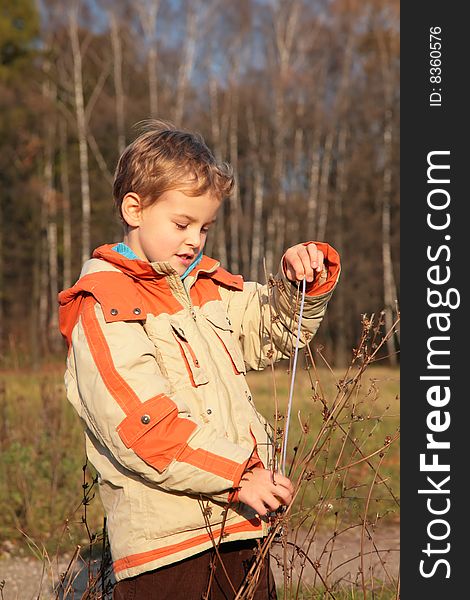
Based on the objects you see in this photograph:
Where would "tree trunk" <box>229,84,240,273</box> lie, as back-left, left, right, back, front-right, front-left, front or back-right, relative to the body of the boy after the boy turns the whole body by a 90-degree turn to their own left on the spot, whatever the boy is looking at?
front-left

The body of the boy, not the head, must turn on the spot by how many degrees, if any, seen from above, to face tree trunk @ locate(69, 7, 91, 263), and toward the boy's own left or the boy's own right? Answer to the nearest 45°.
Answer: approximately 135° to the boy's own left

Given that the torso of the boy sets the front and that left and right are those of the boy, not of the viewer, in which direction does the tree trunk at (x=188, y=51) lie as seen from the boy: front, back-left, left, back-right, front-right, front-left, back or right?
back-left

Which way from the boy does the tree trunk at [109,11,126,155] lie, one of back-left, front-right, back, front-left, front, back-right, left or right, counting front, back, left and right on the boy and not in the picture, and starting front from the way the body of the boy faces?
back-left

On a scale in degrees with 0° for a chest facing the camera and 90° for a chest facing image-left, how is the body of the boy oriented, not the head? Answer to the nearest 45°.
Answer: approximately 315°

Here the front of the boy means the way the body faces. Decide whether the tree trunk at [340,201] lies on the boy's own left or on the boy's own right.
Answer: on the boy's own left

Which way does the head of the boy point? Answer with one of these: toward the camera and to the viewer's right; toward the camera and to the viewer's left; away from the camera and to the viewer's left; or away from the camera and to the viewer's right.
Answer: toward the camera and to the viewer's right

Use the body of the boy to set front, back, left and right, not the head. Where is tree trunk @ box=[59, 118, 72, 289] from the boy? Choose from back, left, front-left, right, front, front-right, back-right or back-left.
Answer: back-left

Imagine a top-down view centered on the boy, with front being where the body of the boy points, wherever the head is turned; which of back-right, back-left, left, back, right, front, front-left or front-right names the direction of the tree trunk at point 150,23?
back-left
